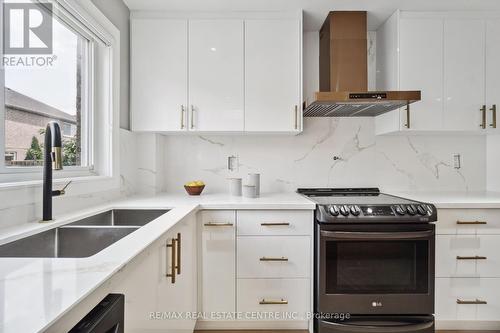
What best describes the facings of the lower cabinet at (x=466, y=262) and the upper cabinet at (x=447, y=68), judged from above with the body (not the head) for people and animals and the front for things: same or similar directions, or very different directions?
same or similar directions

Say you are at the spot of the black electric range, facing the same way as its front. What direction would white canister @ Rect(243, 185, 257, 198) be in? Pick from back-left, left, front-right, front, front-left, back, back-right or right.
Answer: right

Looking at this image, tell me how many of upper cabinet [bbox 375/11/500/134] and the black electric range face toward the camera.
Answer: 2

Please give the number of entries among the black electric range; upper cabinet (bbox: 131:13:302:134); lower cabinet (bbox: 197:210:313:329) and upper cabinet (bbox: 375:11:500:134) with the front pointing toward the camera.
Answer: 4

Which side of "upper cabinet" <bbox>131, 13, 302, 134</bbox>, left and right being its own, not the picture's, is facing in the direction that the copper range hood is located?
left

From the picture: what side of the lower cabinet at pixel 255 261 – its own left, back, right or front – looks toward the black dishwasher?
front

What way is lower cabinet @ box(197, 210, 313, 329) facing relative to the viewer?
toward the camera

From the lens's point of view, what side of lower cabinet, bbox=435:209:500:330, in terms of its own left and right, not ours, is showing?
front

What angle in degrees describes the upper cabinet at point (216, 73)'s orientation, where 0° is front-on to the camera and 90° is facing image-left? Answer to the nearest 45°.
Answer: approximately 0°

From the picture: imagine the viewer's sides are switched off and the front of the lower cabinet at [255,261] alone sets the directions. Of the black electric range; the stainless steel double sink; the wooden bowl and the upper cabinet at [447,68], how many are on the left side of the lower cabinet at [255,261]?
2

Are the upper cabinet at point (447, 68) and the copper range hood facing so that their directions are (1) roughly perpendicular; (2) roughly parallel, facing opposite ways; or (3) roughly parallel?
roughly parallel

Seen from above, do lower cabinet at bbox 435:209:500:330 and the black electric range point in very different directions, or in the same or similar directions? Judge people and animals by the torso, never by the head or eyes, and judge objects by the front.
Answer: same or similar directions

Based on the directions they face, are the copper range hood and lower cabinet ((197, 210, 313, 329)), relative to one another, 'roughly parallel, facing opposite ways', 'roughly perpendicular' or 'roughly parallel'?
roughly parallel

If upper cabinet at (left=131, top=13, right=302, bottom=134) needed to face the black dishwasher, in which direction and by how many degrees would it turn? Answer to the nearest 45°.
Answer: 0° — it already faces it
